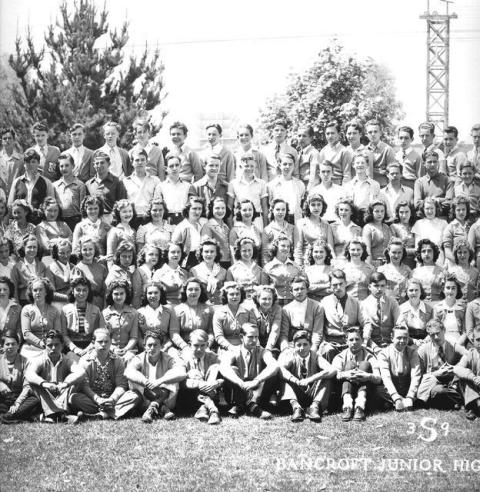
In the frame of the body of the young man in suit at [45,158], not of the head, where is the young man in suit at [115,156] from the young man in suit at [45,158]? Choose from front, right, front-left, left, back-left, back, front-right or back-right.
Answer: back-left

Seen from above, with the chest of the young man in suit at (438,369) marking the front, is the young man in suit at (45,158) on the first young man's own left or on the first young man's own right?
on the first young man's own right

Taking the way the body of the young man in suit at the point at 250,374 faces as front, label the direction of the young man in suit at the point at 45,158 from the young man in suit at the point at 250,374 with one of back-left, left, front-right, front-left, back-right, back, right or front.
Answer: back-right

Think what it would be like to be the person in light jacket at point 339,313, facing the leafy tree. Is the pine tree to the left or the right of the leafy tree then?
left

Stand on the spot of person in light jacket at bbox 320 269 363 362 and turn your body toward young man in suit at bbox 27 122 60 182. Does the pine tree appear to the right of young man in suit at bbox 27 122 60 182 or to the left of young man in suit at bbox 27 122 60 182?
right

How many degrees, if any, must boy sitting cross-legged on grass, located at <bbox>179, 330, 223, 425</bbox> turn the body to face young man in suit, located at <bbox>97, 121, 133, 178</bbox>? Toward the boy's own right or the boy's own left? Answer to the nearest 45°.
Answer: approximately 180°

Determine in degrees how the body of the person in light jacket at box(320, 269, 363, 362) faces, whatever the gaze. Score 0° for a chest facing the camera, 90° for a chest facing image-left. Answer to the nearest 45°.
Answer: approximately 0°
